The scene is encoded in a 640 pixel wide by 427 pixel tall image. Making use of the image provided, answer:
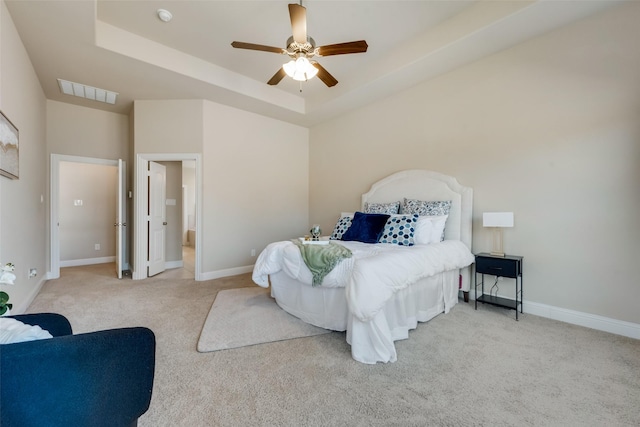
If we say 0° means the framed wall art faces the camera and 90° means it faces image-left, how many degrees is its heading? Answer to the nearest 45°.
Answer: approximately 270°

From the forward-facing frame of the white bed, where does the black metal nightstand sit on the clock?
The black metal nightstand is roughly at 7 o'clock from the white bed.

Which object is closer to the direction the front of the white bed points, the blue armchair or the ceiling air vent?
the blue armchair

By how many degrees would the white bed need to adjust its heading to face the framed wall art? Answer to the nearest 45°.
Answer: approximately 45° to its right

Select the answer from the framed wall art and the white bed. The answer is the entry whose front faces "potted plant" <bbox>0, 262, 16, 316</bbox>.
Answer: the white bed

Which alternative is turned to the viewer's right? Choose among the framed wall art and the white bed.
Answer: the framed wall art

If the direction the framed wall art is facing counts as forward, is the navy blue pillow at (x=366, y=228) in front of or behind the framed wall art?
in front

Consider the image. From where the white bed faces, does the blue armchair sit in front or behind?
in front

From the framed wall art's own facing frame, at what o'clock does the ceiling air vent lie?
The ceiling air vent is roughly at 10 o'clock from the framed wall art.

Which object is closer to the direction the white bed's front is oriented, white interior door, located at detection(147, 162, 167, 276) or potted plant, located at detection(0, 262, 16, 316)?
the potted plant

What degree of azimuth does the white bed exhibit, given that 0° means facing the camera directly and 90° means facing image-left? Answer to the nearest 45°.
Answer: approximately 45°

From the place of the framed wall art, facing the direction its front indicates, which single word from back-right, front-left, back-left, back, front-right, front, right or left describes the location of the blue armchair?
right

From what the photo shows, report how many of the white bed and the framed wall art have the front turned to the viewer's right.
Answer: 1
